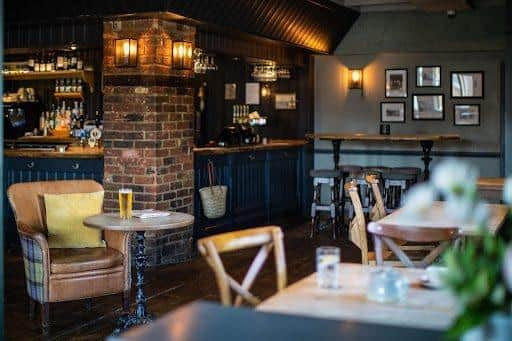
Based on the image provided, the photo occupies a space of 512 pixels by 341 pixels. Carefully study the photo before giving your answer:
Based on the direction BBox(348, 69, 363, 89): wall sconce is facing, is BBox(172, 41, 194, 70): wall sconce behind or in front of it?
in front

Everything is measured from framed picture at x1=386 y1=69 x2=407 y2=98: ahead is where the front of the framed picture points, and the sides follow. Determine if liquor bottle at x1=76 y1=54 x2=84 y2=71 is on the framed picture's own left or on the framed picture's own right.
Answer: on the framed picture's own right

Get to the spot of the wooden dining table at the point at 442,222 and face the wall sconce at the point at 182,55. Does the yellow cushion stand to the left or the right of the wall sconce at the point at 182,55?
left

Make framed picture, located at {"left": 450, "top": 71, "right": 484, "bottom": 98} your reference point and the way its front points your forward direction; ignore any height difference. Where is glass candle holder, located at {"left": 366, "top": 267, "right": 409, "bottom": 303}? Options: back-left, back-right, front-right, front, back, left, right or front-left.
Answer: front

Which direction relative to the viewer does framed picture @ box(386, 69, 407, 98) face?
toward the camera

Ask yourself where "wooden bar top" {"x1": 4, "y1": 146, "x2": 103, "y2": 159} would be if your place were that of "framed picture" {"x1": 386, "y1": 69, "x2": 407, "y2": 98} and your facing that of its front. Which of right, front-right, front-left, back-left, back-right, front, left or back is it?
front-right

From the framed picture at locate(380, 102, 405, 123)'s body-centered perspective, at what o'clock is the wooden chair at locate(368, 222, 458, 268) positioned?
The wooden chair is roughly at 12 o'clock from the framed picture.

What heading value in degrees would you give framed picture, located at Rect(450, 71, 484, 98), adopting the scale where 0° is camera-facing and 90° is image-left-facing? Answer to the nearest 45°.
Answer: approximately 0°

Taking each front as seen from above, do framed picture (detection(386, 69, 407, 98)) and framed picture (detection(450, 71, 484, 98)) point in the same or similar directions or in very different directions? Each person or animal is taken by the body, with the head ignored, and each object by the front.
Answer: same or similar directions

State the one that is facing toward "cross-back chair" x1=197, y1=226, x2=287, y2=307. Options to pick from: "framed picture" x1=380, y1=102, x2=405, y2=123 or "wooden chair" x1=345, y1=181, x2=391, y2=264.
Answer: the framed picture

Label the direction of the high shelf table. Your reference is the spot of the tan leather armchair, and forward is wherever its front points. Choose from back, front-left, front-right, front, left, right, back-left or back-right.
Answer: left

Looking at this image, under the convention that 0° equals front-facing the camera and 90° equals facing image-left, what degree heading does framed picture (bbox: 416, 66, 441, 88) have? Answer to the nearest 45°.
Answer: approximately 0°

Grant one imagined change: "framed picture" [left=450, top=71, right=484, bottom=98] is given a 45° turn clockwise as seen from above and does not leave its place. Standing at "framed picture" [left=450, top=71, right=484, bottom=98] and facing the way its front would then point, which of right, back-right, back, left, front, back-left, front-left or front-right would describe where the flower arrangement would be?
front-left

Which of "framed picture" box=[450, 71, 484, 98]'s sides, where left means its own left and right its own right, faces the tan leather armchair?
front

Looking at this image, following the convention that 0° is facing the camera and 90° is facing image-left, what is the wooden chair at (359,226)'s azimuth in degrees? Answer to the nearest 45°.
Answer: approximately 270°

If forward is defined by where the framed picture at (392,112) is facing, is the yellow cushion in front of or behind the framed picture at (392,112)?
in front

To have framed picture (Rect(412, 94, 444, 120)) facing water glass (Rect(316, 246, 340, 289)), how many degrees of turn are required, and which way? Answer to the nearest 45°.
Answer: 0° — it already faces it

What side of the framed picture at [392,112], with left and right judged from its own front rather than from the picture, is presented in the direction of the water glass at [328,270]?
front

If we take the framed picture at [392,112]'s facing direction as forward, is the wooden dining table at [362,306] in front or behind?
in front
